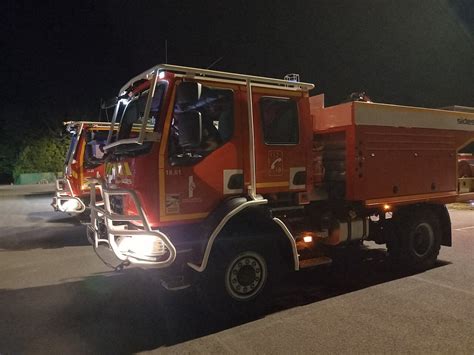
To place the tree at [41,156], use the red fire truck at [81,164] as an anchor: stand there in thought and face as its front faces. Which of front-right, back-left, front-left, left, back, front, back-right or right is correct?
back-right

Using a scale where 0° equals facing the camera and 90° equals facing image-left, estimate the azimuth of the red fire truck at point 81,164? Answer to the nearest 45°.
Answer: approximately 45°

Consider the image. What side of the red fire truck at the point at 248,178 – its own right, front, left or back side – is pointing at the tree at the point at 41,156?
right

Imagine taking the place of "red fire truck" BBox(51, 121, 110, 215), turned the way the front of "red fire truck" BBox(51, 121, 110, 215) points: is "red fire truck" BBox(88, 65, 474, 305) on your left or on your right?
on your left

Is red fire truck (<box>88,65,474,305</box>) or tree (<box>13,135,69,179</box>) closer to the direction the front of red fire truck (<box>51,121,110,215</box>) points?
the red fire truck

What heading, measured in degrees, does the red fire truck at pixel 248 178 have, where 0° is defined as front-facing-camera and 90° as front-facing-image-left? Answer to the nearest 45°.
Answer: approximately 45°

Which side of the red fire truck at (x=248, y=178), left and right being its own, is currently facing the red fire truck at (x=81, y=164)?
right
